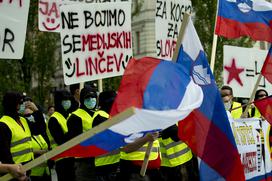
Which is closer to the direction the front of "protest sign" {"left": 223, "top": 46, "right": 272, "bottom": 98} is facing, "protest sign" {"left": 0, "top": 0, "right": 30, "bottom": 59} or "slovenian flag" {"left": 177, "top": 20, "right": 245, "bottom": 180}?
the slovenian flag
